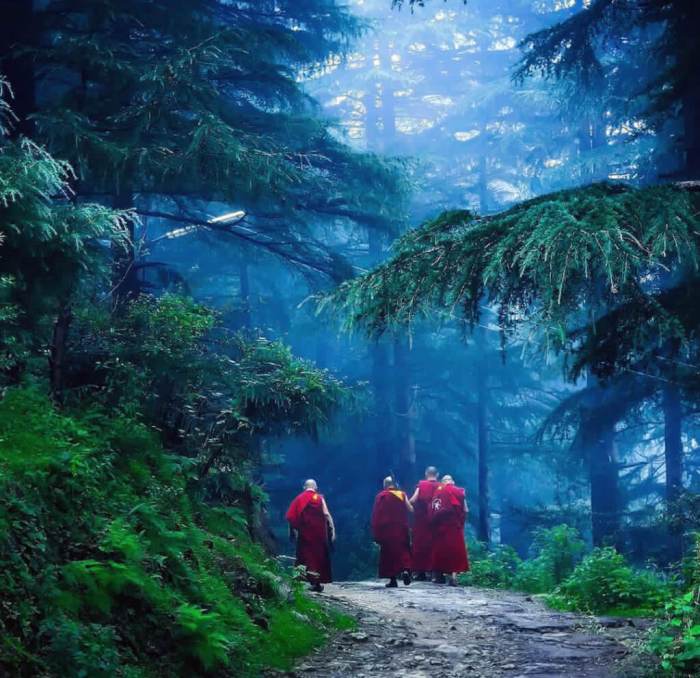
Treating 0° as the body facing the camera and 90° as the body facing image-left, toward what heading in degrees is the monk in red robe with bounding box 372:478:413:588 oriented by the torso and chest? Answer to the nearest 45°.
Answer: approximately 180°

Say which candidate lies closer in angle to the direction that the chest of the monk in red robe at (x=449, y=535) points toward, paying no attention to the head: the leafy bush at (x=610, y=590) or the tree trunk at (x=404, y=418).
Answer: the tree trunk

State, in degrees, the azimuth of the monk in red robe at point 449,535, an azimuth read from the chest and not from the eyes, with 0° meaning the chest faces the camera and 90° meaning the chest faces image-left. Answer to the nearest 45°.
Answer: approximately 180°

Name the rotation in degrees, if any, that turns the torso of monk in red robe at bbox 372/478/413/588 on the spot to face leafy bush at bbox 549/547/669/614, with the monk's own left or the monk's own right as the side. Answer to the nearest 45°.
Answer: approximately 135° to the monk's own right

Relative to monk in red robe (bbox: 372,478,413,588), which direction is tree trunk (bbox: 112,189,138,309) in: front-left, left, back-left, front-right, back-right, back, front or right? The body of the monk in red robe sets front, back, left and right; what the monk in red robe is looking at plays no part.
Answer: back-left

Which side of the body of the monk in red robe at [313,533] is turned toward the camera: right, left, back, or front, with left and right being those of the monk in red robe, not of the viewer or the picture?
back

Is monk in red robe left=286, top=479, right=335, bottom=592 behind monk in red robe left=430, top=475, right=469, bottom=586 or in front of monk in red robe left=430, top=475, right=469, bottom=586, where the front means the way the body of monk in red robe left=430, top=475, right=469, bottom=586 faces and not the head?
behind

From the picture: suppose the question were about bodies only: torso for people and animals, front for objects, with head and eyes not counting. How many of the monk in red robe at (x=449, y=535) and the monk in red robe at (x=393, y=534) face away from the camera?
2

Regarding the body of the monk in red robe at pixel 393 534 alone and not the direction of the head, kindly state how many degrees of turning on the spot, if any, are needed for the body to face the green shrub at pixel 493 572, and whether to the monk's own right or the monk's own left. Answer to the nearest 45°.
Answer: approximately 45° to the monk's own right
